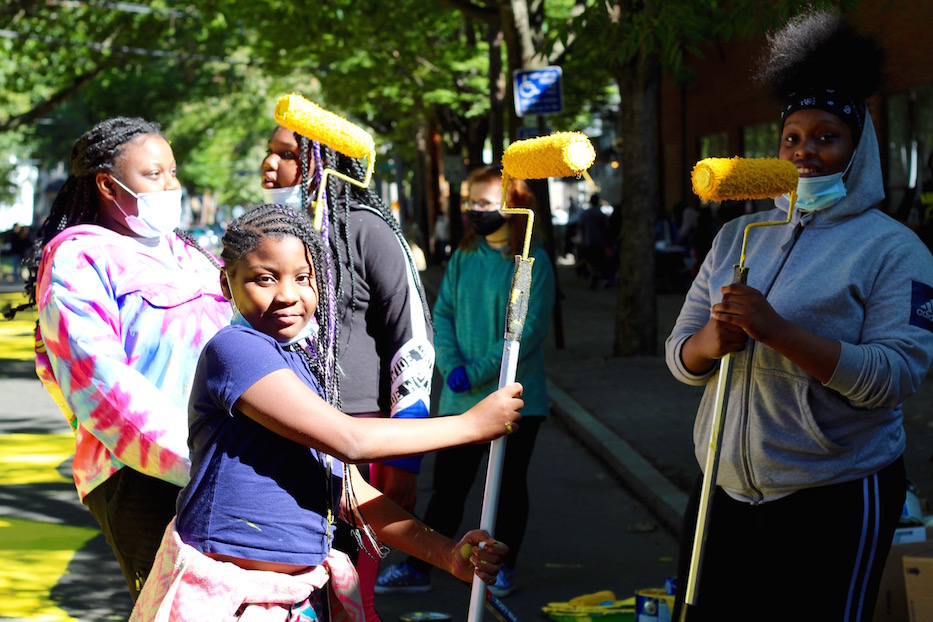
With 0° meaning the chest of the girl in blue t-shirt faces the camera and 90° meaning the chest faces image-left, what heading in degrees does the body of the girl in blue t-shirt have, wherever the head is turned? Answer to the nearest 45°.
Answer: approximately 315°

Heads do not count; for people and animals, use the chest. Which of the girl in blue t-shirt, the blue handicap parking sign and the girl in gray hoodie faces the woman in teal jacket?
the blue handicap parking sign

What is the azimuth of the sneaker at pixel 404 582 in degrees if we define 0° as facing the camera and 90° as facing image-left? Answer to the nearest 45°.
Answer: approximately 45°

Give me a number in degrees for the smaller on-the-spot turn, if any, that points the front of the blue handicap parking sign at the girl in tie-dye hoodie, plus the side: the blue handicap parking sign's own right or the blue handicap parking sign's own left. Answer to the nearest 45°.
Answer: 0° — it already faces them

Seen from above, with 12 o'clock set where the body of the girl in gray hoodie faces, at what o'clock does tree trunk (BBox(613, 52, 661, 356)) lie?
The tree trunk is roughly at 4 o'clock from the girl in gray hoodie.
